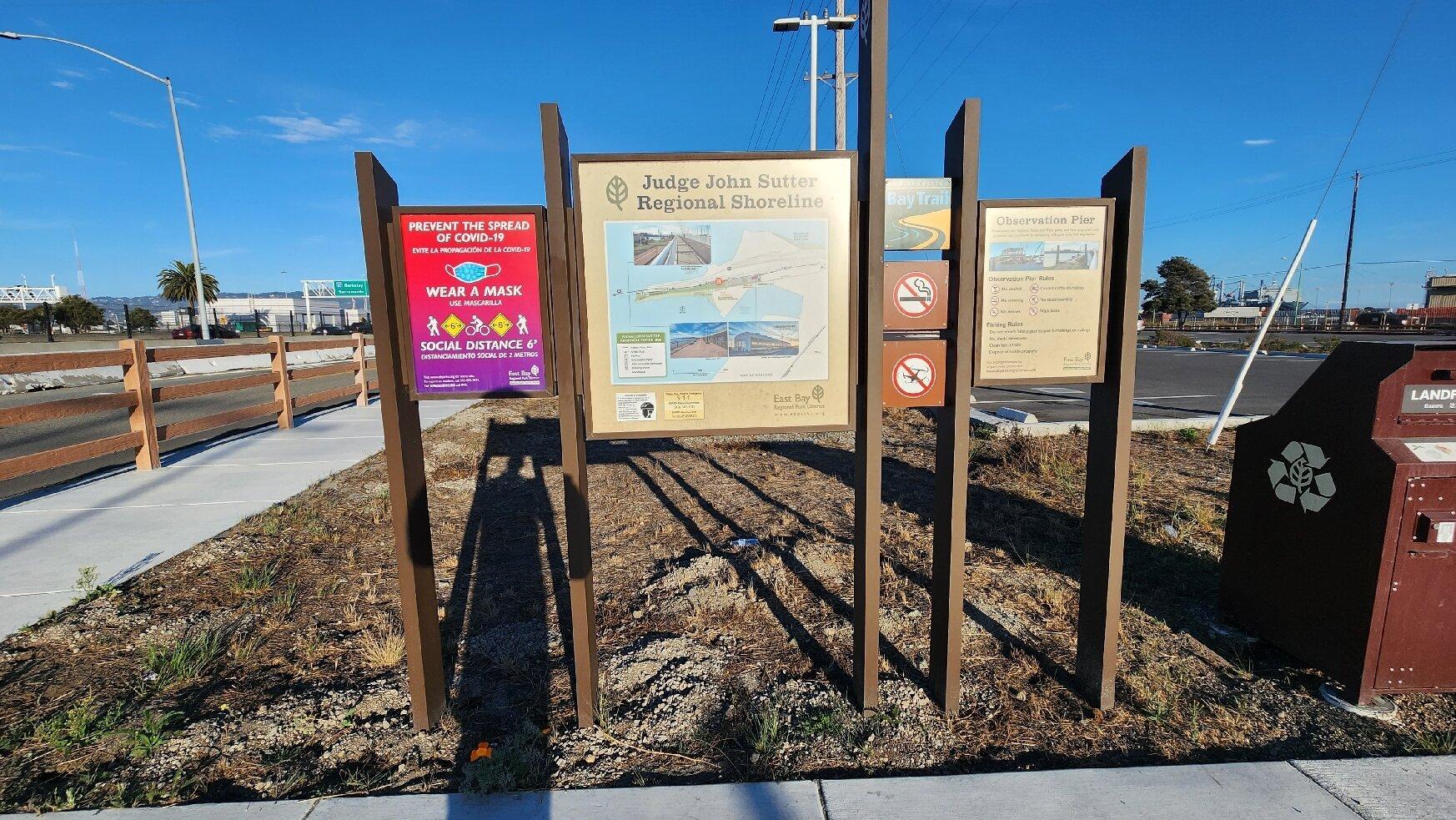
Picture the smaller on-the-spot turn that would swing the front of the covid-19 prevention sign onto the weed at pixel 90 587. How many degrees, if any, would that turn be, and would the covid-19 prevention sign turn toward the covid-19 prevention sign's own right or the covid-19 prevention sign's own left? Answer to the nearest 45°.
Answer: approximately 135° to the covid-19 prevention sign's own right

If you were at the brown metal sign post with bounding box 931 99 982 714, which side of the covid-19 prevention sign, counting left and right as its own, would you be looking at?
left

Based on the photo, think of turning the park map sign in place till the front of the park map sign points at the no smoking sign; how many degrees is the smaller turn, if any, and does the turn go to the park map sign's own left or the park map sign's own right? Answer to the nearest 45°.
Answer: approximately 90° to the park map sign's own left

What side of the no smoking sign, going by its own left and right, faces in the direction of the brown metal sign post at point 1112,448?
left

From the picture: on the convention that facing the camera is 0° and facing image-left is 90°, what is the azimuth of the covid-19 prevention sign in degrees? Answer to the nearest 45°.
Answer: approximately 0°

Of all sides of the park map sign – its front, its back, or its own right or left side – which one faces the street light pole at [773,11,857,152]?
back

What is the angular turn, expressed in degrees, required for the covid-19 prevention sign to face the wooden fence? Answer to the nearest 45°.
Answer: approximately 135° to its right

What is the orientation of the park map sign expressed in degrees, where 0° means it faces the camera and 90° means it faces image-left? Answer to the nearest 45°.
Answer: approximately 0°

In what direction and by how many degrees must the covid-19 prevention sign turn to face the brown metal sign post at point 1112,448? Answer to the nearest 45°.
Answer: approximately 90° to its left
